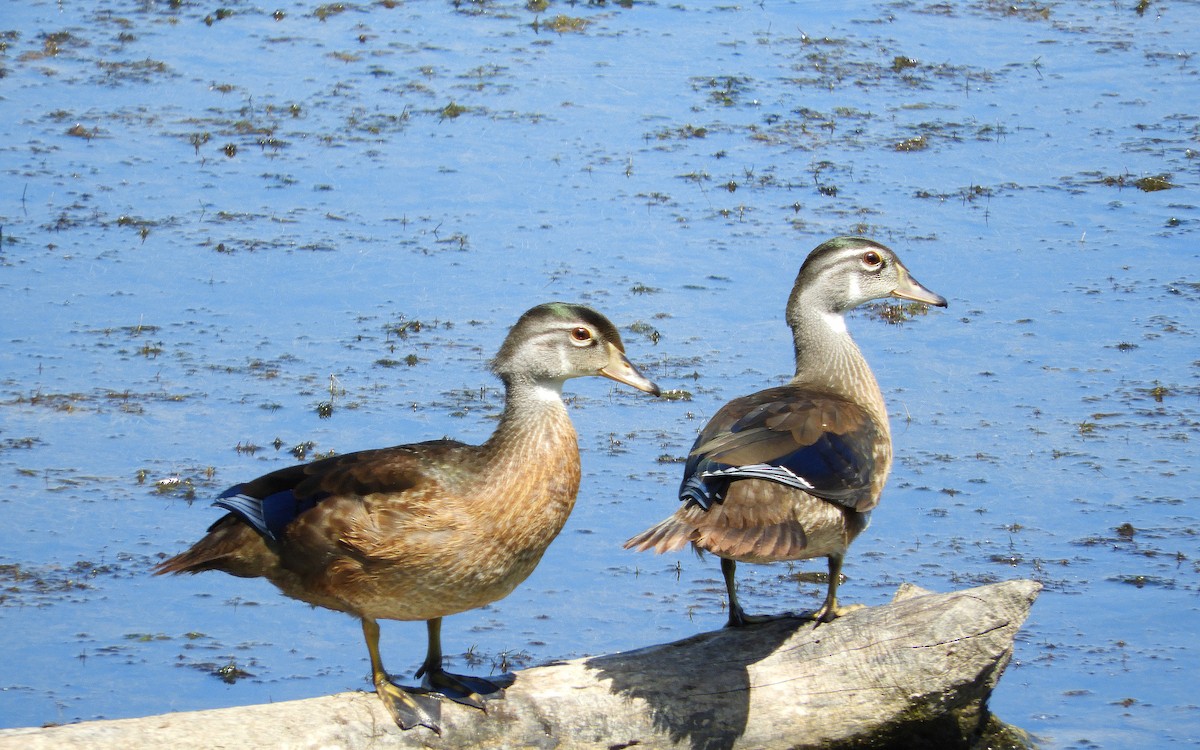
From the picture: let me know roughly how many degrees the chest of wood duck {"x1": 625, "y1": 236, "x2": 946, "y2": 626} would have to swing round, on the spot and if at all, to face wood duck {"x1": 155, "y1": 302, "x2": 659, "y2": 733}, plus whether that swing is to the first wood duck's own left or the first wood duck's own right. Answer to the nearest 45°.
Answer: approximately 180°

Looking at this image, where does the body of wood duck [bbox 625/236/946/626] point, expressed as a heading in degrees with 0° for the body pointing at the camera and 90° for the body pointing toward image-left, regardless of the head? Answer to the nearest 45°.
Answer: approximately 225°
